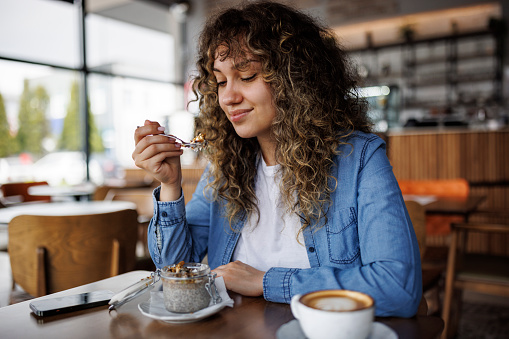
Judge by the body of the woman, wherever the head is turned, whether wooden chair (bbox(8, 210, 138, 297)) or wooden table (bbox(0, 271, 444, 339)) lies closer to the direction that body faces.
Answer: the wooden table

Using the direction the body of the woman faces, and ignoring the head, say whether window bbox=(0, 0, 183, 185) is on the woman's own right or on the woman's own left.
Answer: on the woman's own right

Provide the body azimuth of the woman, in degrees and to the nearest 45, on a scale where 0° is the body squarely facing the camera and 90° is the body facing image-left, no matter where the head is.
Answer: approximately 45°

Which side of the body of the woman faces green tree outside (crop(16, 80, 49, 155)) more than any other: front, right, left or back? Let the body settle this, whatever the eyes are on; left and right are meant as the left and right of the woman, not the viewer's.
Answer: right

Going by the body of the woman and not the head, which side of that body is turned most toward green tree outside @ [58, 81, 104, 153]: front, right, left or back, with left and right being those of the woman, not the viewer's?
right

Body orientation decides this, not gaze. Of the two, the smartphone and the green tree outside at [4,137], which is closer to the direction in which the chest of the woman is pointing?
the smartphone

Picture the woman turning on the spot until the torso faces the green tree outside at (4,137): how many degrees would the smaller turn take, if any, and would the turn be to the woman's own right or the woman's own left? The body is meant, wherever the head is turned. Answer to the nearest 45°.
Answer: approximately 90° to the woman's own right

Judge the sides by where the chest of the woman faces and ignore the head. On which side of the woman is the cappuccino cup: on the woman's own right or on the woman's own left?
on the woman's own left

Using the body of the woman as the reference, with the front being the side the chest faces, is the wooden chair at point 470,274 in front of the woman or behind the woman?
behind

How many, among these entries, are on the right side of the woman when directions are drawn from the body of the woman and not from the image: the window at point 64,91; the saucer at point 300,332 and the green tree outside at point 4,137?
2
